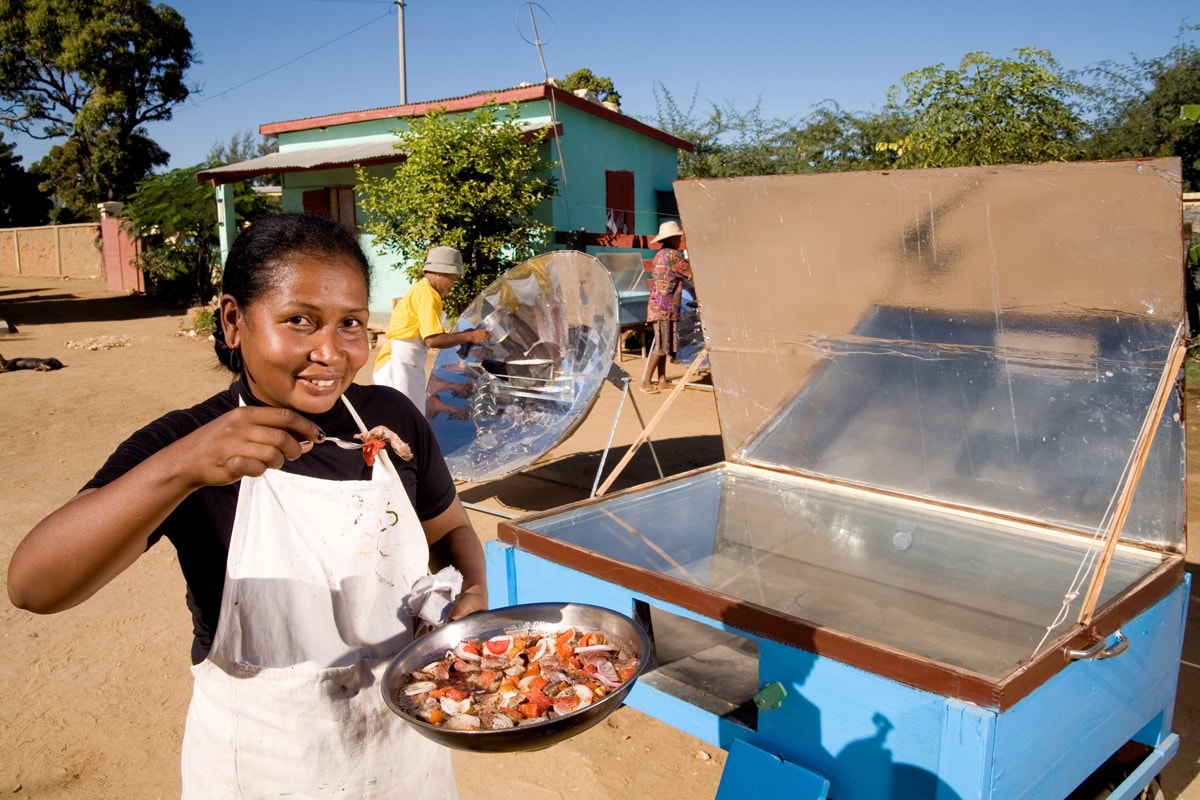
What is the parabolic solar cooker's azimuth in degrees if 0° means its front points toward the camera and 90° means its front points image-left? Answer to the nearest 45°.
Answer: approximately 45°

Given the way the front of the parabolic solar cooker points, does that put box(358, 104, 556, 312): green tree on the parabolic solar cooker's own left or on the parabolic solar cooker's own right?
on the parabolic solar cooker's own right

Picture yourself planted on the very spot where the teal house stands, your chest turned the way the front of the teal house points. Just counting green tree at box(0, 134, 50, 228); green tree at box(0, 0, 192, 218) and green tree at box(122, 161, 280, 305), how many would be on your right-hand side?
3

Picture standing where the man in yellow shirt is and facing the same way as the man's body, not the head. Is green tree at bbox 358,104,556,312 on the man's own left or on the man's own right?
on the man's own left

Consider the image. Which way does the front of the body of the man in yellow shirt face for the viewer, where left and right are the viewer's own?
facing to the right of the viewer

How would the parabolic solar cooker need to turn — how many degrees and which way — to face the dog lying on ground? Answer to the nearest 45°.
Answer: approximately 90° to its right

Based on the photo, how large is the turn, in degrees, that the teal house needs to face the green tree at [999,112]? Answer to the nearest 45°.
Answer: approximately 90° to its left

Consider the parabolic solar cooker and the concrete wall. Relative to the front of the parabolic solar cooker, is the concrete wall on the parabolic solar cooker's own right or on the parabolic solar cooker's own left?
on the parabolic solar cooker's own right

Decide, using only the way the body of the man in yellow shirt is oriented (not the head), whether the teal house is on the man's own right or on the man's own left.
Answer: on the man's own left

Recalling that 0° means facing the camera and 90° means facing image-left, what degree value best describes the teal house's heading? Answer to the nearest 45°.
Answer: approximately 45°
